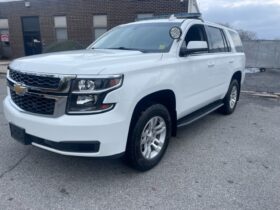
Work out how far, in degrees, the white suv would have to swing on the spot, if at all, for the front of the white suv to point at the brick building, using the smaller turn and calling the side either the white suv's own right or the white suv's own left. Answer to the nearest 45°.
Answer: approximately 135° to the white suv's own right

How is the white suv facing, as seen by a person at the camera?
facing the viewer and to the left of the viewer
